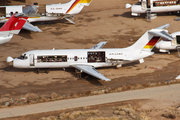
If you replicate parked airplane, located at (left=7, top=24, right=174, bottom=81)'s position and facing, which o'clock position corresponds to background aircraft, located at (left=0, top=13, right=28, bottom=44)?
The background aircraft is roughly at 1 o'clock from the parked airplane.

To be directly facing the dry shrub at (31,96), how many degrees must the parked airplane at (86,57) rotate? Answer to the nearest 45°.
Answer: approximately 45° to its left

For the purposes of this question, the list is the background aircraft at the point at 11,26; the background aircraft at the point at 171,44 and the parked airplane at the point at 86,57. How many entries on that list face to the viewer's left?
3

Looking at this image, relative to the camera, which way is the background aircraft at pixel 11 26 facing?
to the viewer's left

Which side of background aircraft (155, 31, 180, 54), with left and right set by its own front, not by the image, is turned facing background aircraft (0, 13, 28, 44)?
front

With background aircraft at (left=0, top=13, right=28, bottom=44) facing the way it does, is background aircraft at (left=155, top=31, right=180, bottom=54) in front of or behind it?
behind

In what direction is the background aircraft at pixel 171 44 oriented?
to the viewer's left

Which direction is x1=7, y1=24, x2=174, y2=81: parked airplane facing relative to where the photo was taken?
to the viewer's left

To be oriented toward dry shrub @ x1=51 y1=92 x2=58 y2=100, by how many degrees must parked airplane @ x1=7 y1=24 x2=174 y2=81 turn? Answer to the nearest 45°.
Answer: approximately 45° to its left

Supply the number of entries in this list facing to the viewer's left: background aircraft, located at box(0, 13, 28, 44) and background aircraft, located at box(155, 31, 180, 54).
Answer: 2

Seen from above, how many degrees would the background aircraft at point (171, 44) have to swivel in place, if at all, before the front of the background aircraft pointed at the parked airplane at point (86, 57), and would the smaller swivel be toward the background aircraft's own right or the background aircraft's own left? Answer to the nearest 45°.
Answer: approximately 45° to the background aircraft's own left

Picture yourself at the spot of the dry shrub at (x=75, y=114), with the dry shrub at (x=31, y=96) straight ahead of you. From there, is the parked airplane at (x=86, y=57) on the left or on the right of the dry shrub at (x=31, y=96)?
right

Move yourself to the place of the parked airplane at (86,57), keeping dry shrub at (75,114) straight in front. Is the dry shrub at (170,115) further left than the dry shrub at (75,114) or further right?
left
